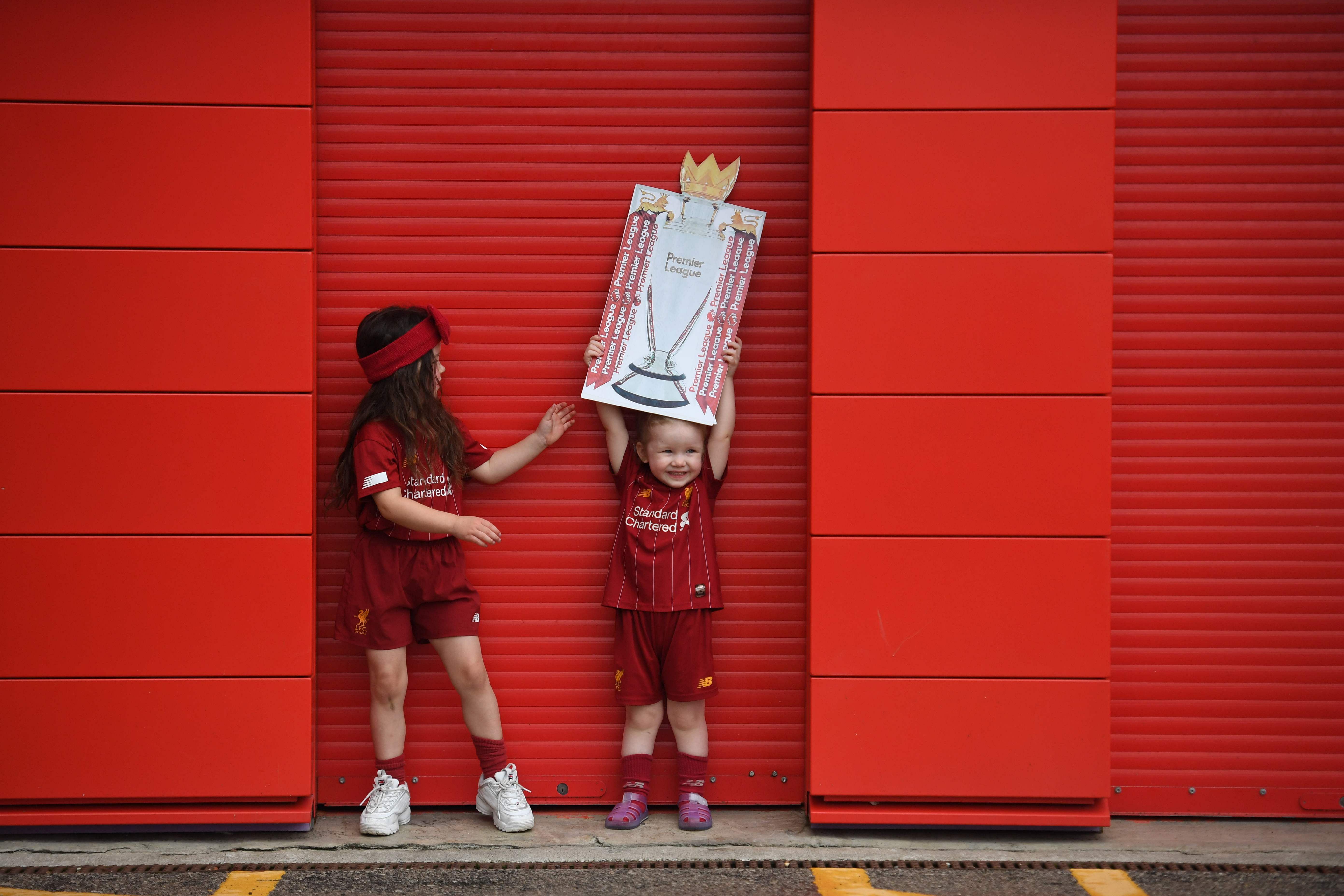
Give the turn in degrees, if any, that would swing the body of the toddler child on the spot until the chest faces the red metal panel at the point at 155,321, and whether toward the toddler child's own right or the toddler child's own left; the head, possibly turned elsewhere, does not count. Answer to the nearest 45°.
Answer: approximately 90° to the toddler child's own right

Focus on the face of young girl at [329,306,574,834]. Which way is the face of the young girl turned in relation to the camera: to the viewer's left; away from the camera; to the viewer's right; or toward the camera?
to the viewer's right

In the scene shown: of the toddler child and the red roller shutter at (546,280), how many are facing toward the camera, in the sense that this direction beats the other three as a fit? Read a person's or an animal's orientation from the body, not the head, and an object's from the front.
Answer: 2

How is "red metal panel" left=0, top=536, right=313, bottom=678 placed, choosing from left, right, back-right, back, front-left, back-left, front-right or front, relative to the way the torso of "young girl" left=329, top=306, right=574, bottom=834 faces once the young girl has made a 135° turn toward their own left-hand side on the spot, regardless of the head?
left

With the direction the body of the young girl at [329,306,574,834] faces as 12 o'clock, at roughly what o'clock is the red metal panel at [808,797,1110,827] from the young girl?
The red metal panel is roughly at 11 o'clock from the young girl.

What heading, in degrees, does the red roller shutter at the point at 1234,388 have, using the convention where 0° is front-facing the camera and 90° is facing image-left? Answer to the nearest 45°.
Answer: approximately 0°

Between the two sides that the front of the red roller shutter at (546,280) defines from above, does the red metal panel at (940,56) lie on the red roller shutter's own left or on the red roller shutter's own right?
on the red roller shutter's own left

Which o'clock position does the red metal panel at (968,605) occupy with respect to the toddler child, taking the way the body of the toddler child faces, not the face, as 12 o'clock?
The red metal panel is roughly at 9 o'clock from the toddler child.

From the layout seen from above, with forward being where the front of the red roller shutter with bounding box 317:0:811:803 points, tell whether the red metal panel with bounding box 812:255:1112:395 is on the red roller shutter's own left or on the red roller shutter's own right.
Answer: on the red roller shutter's own left

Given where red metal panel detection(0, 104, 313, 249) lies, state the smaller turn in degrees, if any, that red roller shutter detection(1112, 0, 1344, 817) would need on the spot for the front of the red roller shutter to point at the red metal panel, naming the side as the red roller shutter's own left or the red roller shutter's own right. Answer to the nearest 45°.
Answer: approximately 45° to the red roller shutter's own right
